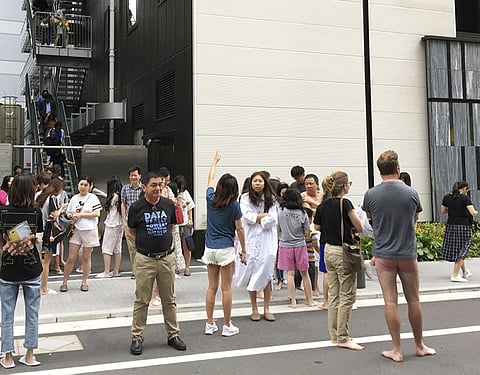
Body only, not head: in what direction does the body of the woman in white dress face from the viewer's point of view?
toward the camera

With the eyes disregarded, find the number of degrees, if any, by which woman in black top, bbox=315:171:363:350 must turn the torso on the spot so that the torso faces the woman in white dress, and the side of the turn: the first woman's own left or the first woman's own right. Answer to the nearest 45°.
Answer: approximately 90° to the first woman's own left

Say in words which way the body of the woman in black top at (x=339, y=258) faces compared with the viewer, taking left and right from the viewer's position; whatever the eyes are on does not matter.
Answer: facing away from the viewer and to the right of the viewer

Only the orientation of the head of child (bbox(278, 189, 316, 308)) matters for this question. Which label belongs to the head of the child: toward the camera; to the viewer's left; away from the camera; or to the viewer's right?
away from the camera

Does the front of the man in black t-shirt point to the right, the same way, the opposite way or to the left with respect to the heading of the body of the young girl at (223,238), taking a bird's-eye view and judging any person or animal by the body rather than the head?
the opposite way

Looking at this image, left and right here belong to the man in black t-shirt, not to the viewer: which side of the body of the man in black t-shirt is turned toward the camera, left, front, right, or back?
front

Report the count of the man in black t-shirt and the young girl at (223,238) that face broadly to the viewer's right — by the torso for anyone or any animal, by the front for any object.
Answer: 0

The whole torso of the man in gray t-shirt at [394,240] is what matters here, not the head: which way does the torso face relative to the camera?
away from the camera
